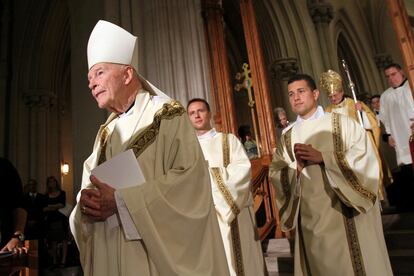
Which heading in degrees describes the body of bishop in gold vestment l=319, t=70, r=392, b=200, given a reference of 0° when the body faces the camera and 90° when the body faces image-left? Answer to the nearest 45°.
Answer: approximately 45°

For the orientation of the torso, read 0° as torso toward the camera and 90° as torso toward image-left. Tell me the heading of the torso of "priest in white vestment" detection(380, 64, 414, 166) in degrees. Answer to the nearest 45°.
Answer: approximately 45°

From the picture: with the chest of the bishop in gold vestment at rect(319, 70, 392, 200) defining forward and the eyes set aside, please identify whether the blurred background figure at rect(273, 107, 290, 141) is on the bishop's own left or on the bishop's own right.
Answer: on the bishop's own right

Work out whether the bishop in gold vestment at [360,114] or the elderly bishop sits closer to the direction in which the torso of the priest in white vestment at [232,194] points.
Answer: the elderly bishop

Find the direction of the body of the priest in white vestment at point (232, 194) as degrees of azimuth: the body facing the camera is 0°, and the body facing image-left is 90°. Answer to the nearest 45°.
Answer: approximately 45°

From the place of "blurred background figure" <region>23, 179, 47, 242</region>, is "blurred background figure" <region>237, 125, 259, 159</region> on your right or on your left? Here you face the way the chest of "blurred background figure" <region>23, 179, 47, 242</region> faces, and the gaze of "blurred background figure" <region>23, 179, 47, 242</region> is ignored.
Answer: on your left
